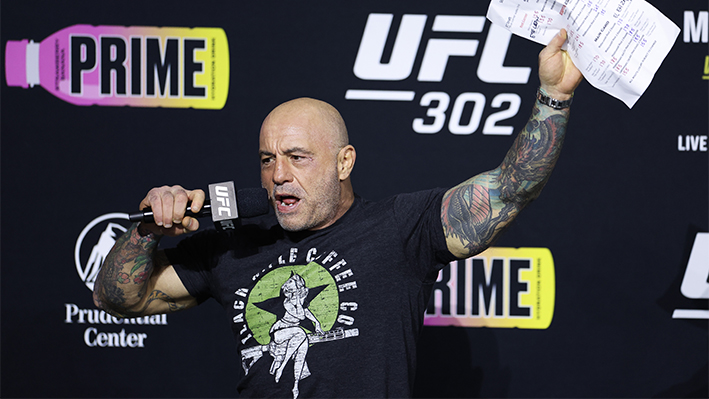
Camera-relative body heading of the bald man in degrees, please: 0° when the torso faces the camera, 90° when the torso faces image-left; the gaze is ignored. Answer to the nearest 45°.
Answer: approximately 45°
